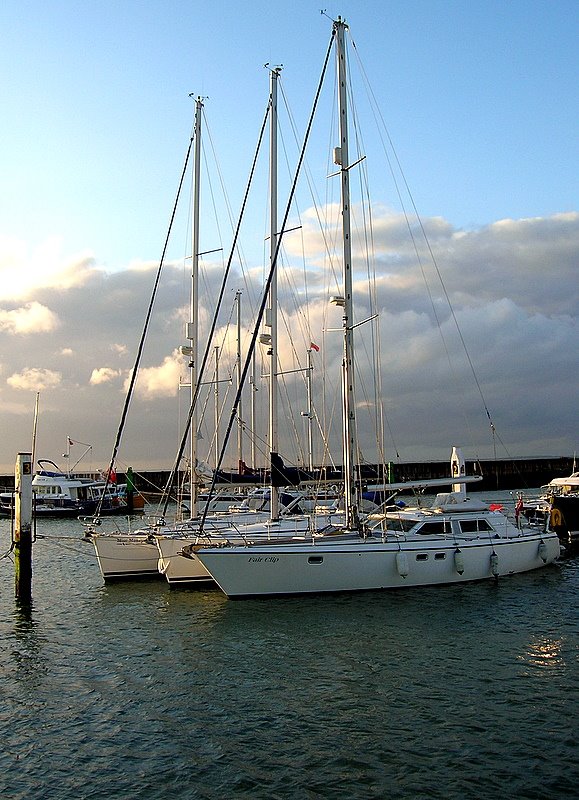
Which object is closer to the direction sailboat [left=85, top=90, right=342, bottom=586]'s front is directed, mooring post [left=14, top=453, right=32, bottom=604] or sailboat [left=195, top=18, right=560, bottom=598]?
the mooring post

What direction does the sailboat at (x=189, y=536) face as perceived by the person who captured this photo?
facing the viewer and to the left of the viewer

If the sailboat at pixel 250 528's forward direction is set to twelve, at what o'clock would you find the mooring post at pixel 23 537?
The mooring post is roughly at 1 o'clock from the sailboat.

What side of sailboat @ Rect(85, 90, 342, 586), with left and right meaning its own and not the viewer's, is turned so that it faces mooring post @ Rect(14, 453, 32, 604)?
front

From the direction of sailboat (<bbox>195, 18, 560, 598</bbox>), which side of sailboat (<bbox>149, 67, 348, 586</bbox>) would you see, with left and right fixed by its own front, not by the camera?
left

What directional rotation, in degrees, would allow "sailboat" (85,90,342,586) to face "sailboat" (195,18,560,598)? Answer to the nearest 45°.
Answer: approximately 90° to its left

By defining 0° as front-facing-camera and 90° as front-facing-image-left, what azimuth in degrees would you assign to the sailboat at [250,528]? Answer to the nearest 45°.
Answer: approximately 45°

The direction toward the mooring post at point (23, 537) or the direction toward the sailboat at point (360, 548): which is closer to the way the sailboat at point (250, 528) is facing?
the mooring post
